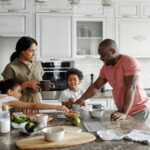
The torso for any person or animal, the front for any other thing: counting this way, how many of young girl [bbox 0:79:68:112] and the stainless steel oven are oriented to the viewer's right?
1

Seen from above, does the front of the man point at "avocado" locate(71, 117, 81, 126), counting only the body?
yes

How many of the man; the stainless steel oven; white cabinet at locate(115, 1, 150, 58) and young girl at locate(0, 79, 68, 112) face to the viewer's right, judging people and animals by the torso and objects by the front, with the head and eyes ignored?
1

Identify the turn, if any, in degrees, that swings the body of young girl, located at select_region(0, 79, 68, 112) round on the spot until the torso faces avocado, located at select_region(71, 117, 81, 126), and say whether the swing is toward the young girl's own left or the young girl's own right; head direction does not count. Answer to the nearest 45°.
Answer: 0° — they already face it

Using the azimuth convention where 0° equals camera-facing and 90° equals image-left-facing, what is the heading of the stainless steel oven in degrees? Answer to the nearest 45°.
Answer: approximately 0°

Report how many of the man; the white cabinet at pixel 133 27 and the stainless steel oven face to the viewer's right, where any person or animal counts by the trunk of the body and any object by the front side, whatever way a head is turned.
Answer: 0

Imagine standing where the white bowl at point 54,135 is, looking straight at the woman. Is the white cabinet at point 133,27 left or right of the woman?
right

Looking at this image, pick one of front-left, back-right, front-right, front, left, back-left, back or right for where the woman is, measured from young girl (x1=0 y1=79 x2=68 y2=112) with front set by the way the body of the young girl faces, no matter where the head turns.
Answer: left

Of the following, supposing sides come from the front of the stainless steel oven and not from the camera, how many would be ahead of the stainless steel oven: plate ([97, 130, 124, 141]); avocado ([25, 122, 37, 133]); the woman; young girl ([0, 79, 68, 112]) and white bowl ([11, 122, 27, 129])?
5

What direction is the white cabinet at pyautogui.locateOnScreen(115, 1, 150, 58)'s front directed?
toward the camera

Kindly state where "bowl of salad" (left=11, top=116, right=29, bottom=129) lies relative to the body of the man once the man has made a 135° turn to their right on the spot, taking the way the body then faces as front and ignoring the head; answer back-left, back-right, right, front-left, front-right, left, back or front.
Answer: back-left

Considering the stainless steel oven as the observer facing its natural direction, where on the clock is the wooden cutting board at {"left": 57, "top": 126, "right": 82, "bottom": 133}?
The wooden cutting board is roughly at 12 o'clock from the stainless steel oven.

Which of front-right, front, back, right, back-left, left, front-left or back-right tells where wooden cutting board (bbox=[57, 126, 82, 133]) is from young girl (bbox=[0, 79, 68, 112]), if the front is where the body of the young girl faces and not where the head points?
front-right

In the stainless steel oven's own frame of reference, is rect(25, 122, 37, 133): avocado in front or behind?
in front

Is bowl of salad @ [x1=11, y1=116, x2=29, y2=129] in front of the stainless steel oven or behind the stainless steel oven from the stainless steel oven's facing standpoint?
in front

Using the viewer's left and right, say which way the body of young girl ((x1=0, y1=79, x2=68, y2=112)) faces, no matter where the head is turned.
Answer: facing to the right of the viewer
